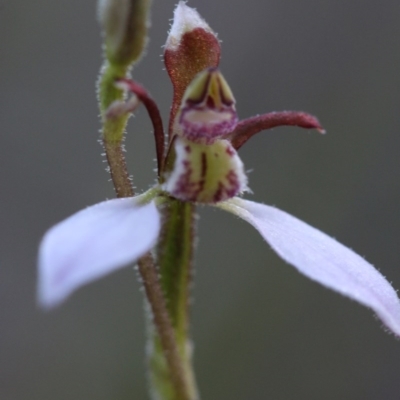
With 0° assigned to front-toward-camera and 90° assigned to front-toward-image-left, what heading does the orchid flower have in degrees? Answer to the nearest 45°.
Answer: approximately 0°
